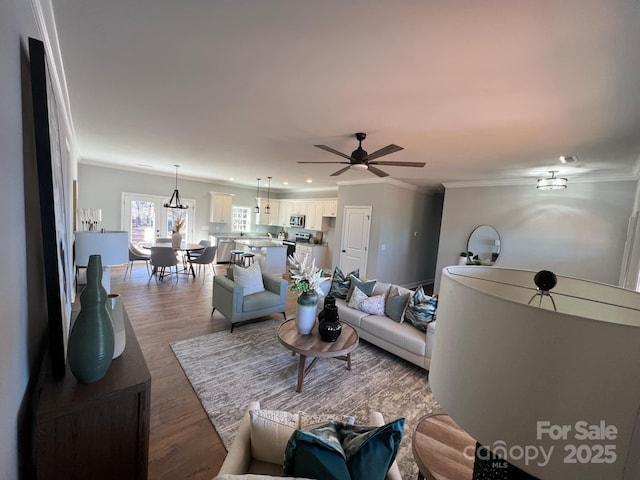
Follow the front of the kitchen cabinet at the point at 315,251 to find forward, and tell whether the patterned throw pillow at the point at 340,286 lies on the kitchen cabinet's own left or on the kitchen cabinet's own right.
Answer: on the kitchen cabinet's own left

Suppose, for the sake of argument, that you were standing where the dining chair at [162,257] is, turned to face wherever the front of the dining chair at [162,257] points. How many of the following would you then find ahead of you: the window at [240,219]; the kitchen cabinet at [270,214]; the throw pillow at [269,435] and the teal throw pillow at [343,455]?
2

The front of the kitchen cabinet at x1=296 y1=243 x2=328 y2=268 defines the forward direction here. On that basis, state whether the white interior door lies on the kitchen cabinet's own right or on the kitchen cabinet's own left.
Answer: on the kitchen cabinet's own left

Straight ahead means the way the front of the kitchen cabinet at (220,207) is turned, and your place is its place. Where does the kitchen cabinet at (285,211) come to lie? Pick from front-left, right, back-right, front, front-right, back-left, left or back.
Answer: front-left

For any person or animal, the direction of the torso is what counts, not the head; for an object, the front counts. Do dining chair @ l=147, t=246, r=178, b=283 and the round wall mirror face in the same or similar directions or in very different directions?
very different directions

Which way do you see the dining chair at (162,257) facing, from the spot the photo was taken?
facing away from the viewer and to the right of the viewer

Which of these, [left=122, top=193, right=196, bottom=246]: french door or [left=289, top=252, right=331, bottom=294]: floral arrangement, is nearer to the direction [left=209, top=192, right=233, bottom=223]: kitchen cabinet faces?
the floral arrangement

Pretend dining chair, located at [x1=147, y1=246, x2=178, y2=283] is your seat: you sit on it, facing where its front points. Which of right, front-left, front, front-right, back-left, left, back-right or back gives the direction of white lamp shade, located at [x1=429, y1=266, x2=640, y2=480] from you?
back-right
